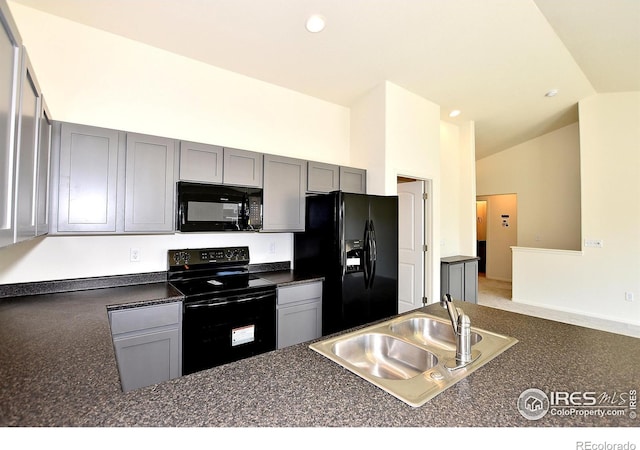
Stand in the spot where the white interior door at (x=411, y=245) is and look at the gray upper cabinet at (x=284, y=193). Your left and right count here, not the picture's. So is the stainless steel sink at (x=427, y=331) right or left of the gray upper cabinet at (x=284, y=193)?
left

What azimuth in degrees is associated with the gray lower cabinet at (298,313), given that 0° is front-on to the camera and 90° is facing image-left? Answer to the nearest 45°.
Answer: approximately 315°

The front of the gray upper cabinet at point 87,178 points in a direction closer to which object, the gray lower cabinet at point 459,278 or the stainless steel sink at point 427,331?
the stainless steel sink

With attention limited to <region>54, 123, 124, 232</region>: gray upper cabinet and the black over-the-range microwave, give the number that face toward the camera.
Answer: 2

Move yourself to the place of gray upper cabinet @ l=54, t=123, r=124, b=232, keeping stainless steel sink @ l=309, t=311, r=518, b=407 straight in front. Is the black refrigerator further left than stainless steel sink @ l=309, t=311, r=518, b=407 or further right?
left

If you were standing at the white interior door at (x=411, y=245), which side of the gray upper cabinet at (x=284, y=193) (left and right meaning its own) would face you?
left

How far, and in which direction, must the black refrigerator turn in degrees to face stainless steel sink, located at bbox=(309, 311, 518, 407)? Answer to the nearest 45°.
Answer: approximately 45° to its right

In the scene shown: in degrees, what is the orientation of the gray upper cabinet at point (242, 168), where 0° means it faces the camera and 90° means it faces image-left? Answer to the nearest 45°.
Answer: approximately 315°

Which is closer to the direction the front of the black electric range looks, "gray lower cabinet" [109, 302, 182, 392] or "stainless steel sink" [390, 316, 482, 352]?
the stainless steel sink
